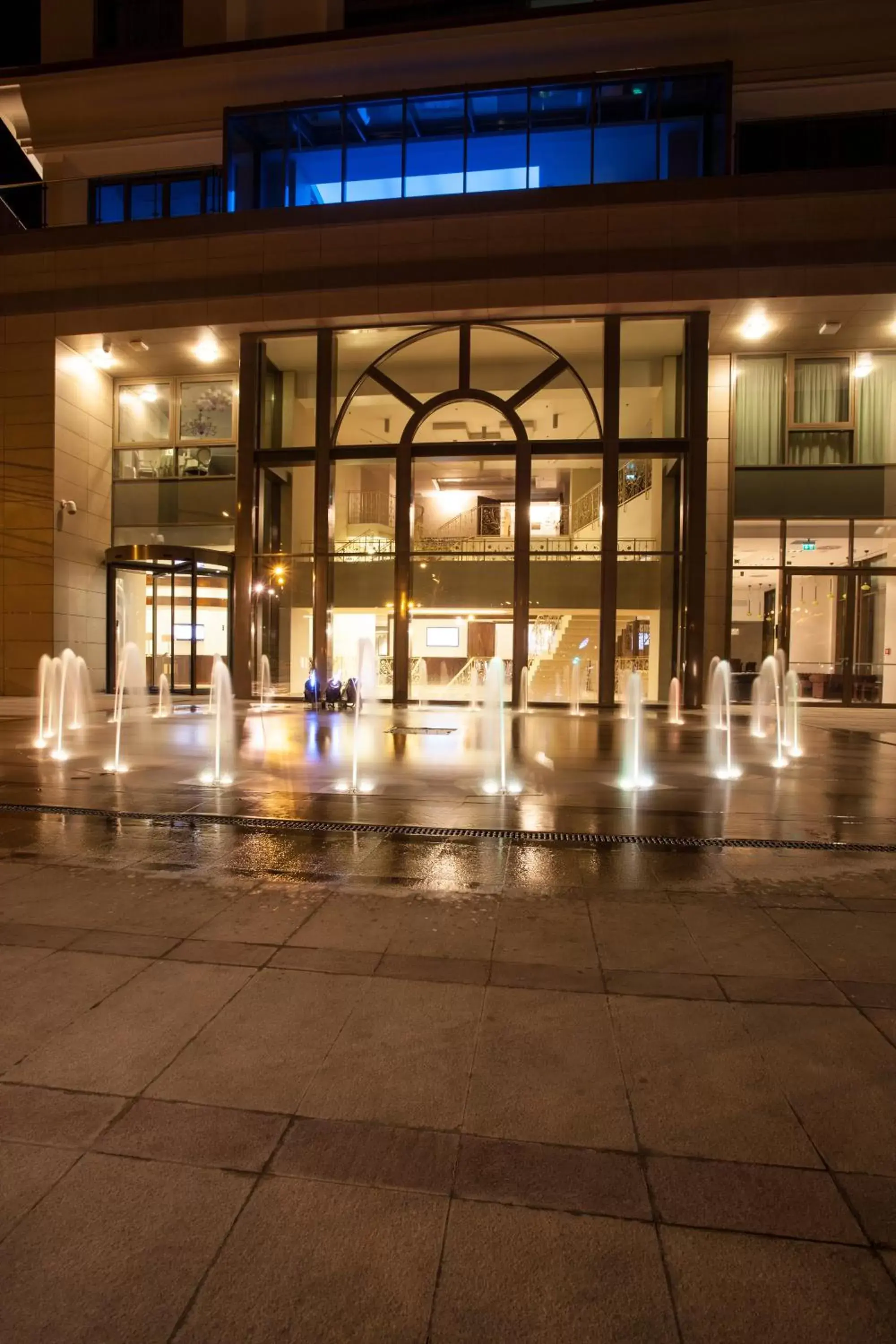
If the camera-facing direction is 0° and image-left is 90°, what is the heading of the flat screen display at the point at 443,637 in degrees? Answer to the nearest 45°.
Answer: approximately 0°

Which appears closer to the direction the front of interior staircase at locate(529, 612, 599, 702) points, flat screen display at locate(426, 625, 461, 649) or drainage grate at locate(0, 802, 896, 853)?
the drainage grate

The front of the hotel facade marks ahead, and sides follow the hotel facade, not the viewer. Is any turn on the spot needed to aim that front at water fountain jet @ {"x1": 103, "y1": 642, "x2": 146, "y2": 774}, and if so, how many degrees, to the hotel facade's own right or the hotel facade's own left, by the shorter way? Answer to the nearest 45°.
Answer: approximately 90° to the hotel facade's own right

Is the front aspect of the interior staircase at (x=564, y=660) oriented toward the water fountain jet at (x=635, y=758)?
yes

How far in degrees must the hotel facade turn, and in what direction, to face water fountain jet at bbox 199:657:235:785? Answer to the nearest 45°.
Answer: approximately 45° to its right

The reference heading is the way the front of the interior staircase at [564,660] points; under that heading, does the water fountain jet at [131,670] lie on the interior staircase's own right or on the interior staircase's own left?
on the interior staircase's own right

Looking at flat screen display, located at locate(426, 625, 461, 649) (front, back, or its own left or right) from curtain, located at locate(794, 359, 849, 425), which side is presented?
left
